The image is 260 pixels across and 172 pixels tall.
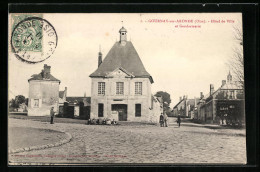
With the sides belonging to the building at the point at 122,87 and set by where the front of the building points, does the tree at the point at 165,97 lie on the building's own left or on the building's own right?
on the building's own left

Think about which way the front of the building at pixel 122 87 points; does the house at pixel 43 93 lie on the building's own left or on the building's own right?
on the building's own right

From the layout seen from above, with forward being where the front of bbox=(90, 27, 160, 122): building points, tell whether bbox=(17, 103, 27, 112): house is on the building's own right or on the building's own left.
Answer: on the building's own right

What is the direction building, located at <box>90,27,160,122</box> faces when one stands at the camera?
facing the viewer

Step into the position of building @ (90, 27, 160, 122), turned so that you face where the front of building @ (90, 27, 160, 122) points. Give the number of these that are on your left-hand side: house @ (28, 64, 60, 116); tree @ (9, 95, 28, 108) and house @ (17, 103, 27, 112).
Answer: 0

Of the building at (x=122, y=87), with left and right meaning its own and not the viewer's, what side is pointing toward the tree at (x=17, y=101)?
right
